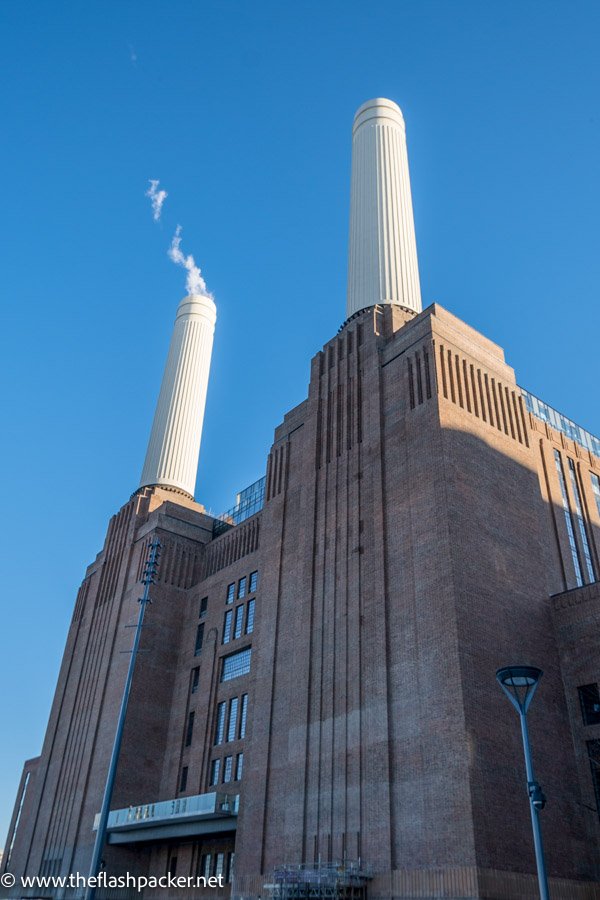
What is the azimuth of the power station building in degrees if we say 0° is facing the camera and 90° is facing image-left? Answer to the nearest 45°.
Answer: approximately 45°
